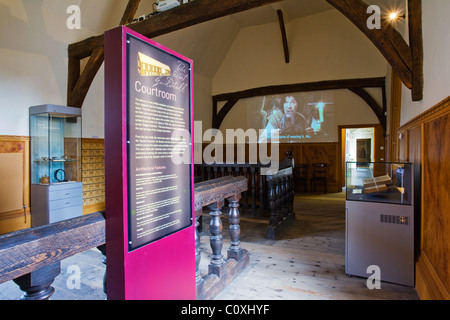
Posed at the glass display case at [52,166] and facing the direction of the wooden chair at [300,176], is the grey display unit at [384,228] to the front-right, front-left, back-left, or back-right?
front-right

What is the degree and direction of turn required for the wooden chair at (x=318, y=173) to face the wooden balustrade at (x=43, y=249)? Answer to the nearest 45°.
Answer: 0° — it already faces it

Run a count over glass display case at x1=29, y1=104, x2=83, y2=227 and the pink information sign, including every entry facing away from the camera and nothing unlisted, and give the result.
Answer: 0

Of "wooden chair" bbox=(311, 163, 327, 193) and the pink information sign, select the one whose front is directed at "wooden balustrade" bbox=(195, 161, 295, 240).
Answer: the wooden chair

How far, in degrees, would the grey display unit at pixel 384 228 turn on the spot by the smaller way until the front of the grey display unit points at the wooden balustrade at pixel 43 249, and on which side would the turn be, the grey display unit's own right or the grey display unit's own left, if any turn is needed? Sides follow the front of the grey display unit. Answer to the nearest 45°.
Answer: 0° — it already faces it

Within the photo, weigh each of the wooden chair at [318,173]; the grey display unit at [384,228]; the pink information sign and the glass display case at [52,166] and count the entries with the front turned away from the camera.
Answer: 0

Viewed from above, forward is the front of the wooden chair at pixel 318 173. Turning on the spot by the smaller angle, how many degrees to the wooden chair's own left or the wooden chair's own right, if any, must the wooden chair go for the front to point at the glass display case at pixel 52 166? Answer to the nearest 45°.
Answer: approximately 45° to the wooden chair's own right

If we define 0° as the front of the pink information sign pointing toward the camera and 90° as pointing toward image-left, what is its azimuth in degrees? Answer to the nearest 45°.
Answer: approximately 315°

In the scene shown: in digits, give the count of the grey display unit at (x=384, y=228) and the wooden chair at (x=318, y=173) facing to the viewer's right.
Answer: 0

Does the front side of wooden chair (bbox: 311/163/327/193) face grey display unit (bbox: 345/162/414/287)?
yes

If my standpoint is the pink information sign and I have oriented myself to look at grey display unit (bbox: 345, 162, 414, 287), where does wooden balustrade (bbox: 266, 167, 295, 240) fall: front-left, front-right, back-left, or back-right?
front-left

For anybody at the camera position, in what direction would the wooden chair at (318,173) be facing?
facing the viewer

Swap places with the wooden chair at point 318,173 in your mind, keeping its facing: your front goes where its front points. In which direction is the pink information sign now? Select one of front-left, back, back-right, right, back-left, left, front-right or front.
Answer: front

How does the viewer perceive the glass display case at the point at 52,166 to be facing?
facing the viewer and to the right of the viewer
